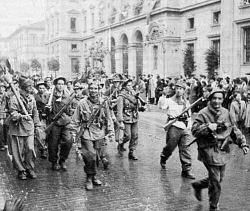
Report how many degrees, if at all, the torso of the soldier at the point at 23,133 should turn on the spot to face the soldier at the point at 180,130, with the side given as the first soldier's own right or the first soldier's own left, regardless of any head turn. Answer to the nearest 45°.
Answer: approximately 45° to the first soldier's own left

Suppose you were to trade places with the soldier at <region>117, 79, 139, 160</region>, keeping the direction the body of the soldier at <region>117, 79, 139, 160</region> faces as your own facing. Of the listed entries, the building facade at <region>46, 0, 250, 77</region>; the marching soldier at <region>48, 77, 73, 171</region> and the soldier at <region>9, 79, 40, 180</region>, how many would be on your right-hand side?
2

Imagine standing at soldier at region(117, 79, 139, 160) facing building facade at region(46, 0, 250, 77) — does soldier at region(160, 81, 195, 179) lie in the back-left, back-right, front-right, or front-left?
back-right

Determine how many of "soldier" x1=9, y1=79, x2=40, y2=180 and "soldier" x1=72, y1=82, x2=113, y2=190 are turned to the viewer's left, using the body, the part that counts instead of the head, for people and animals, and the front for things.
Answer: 0

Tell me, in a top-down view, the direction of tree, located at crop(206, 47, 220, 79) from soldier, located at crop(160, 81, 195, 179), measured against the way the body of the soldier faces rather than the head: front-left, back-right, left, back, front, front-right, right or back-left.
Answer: back-left

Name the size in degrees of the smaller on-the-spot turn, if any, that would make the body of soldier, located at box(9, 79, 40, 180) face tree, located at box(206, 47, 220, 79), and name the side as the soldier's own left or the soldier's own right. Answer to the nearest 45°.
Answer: approximately 90° to the soldier's own left

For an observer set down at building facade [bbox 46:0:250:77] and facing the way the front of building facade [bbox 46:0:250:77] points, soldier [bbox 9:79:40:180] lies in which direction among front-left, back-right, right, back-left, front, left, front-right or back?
front-left

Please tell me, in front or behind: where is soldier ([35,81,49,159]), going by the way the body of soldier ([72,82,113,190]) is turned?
behind

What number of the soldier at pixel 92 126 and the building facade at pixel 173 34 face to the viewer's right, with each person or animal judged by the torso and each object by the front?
0

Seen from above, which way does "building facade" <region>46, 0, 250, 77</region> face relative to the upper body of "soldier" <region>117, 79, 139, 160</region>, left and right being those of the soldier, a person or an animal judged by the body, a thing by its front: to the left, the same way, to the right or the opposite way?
to the right

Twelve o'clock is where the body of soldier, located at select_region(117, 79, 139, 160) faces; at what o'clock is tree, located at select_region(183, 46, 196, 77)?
The tree is roughly at 8 o'clock from the soldier.
